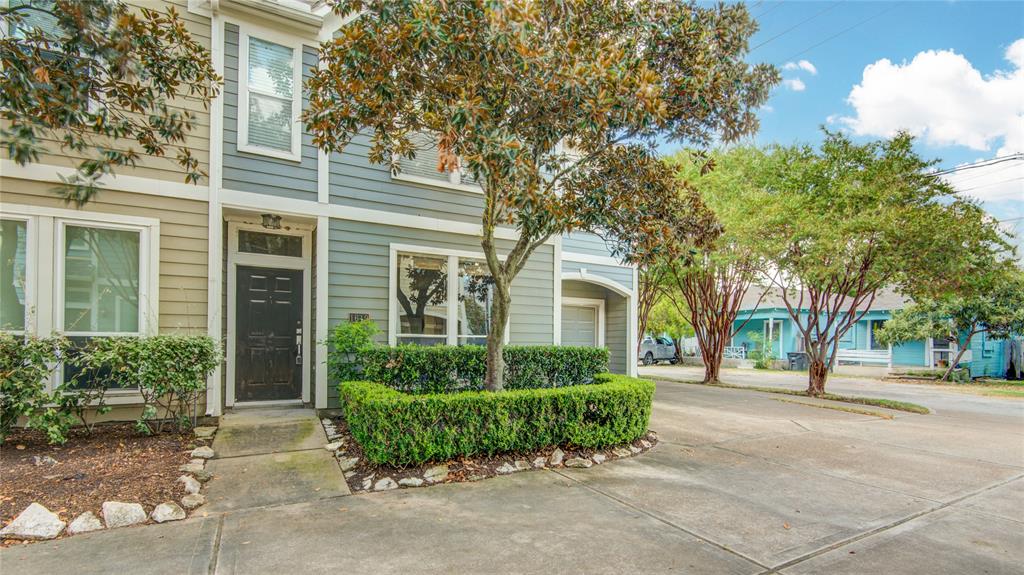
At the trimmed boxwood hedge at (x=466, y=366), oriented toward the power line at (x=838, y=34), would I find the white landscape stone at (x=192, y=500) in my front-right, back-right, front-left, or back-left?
back-right

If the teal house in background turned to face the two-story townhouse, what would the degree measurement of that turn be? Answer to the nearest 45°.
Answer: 0° — it already faces it

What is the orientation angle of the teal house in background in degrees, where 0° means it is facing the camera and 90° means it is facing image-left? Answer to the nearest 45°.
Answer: approximately 0°

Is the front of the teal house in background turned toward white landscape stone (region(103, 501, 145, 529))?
yes

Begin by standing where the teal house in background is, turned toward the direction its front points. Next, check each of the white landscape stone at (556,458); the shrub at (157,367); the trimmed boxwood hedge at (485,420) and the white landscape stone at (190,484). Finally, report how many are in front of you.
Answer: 4

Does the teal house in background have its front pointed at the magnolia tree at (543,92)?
yes

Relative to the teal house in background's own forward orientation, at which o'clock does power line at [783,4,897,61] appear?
The power line is roughly at 12 o'clock from the teal house in background.

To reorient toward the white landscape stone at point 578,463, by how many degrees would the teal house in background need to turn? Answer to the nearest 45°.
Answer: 0° — it already faces it

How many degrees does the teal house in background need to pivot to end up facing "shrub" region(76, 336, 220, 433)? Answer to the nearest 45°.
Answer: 0° — it already faces it
